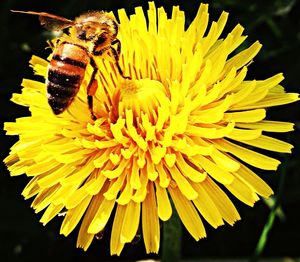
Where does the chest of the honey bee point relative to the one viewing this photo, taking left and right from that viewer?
facing away from the viewer and to the right of the viewer
